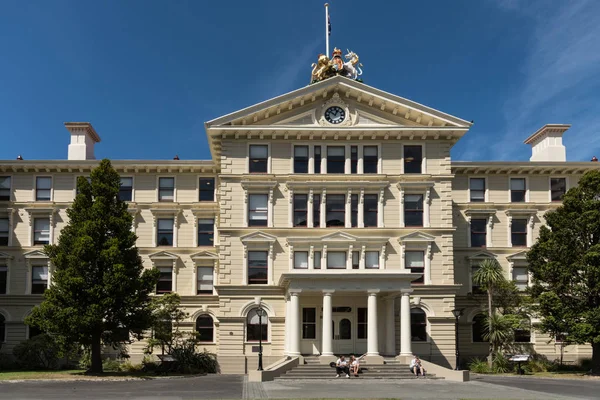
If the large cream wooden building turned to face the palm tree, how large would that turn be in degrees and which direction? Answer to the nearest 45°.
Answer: approximately 90° to its left

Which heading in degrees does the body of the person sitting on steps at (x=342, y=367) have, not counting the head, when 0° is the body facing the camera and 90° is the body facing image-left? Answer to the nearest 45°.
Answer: approximately 0°

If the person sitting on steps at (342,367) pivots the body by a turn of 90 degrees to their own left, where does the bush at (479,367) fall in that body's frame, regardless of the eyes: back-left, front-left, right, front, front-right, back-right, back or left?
front-left

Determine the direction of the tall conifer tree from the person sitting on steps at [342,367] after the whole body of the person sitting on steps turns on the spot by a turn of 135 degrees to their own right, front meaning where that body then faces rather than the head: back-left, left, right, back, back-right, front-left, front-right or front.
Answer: front-left

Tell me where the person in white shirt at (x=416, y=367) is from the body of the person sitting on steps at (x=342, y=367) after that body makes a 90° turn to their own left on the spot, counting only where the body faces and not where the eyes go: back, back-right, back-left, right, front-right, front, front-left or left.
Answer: front

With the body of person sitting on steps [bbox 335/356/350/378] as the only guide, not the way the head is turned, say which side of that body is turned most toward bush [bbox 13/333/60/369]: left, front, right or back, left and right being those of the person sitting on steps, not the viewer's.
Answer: right

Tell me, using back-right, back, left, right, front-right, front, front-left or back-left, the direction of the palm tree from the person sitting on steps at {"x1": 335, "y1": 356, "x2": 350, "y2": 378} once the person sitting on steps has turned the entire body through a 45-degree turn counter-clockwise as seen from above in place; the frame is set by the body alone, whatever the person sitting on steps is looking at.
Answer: left

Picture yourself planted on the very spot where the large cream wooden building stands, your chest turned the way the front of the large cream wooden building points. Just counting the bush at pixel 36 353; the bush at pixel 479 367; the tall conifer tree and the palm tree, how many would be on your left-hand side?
2

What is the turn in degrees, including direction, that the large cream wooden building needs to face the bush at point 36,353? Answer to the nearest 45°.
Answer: approximately 90° to its right
